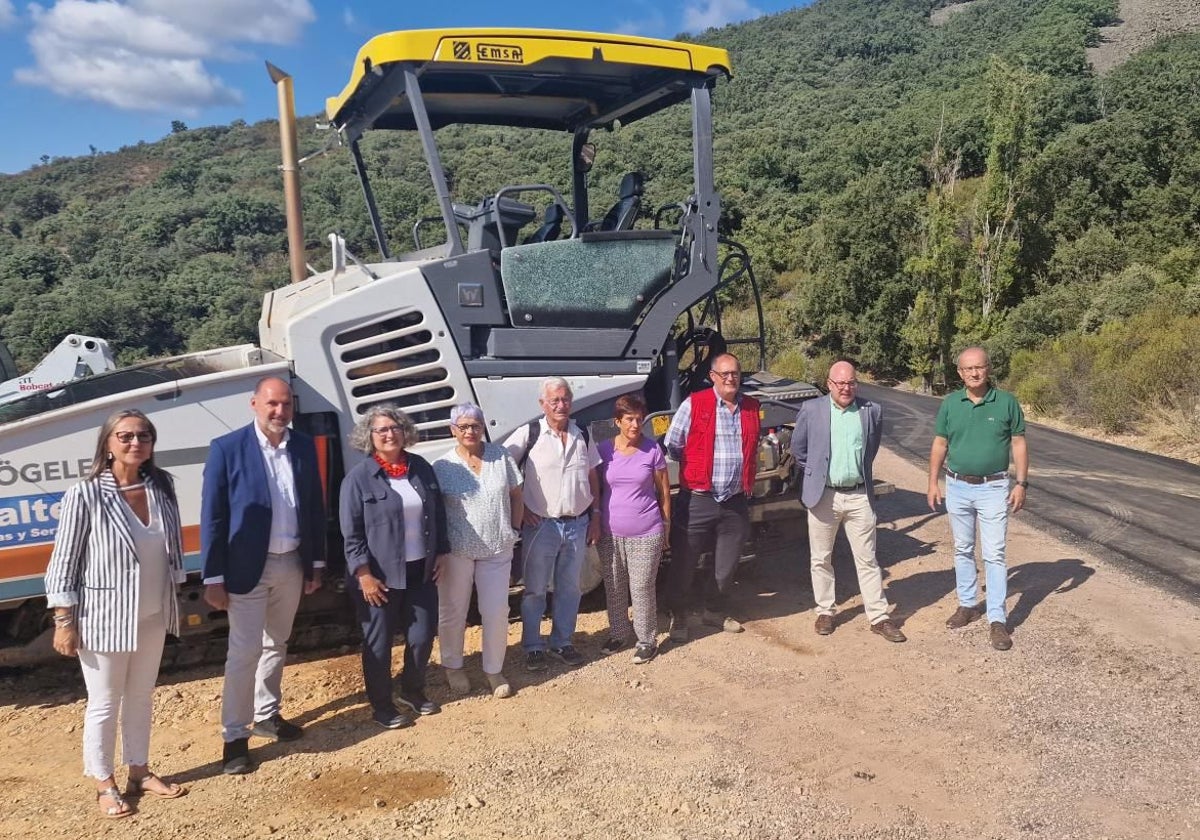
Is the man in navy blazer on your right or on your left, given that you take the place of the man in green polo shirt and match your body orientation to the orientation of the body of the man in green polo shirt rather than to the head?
on your right

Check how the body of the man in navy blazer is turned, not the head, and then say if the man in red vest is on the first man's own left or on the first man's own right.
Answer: on the first man's own left

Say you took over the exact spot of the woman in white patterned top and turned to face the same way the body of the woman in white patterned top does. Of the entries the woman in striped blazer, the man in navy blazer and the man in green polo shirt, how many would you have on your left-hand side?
1

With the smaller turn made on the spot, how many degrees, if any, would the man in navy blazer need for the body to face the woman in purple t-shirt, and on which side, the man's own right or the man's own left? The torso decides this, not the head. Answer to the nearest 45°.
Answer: approximately 45° to the man's own left

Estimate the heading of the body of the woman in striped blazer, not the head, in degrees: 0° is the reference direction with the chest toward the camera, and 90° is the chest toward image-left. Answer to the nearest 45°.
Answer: approximately 315°

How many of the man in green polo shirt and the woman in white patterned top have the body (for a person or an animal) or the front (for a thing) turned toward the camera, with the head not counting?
2

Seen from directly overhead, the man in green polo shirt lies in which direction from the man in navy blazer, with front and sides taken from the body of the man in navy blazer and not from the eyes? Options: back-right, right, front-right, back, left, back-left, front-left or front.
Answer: front-left
